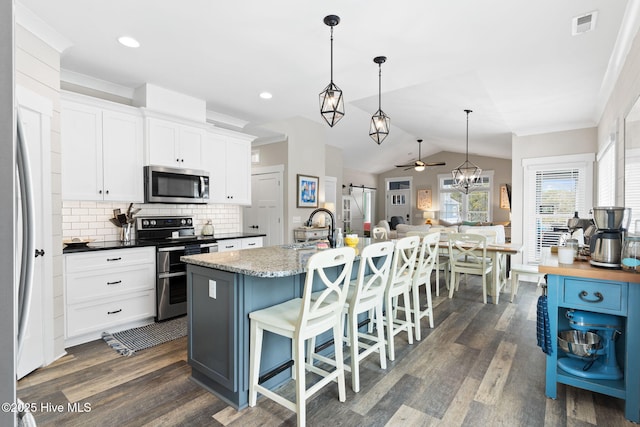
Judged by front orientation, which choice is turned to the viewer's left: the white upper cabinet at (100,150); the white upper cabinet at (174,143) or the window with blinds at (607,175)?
the window with blinds

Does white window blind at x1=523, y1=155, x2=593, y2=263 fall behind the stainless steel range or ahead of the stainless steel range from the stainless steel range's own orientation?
ahead

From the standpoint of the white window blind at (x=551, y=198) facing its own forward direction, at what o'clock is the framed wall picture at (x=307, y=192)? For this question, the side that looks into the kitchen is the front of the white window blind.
The framed wall picture is roughly at 2 o'clock from the white window blind.

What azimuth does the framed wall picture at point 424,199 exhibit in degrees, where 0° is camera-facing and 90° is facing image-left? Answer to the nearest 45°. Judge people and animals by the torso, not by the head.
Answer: approximately 0°

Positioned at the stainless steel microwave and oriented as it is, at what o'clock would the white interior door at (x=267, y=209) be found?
The white interior door is roughly at 9 o'clock from the stainless steel microwave.

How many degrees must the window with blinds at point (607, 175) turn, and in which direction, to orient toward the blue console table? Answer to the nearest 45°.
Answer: approximately 90° to its left

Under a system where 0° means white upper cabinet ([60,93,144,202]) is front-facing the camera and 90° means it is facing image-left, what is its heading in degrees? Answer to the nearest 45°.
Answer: approximately 315°

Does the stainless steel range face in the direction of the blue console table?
yes

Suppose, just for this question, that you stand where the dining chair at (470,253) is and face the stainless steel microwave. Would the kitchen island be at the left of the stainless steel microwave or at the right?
left
